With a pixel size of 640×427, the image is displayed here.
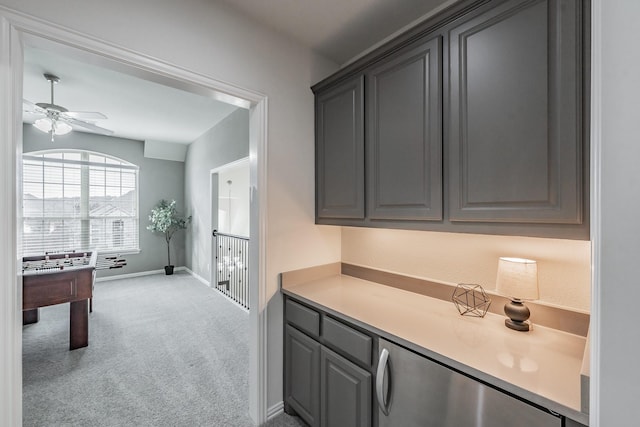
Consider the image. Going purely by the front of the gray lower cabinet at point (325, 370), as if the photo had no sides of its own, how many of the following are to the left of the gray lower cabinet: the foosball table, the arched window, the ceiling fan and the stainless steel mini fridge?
1

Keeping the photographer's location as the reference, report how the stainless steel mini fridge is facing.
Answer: facing the viewer and to the left of the viewer

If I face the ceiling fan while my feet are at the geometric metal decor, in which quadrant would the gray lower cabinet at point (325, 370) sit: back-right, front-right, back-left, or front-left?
front-left

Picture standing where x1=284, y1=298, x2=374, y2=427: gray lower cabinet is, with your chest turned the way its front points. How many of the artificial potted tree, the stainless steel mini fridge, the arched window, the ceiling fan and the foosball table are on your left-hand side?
1

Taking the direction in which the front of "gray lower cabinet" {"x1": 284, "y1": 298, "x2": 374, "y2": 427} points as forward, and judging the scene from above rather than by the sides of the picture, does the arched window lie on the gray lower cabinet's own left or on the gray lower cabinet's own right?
on the gray lower cabinet's own right

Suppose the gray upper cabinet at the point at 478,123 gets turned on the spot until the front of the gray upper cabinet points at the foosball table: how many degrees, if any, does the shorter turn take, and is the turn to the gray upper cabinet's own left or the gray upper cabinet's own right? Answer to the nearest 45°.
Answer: approximately 45° to the gray upper cabinet's own right

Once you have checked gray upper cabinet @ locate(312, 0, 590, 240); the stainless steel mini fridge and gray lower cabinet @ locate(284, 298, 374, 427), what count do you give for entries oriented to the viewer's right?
0

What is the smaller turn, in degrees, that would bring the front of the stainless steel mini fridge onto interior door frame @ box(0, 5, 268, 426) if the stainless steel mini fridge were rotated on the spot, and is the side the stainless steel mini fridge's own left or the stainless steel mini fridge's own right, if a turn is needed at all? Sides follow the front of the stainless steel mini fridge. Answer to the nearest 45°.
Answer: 0° — it already faces it

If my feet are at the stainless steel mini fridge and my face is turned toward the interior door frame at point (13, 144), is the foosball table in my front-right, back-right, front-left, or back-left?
front-right

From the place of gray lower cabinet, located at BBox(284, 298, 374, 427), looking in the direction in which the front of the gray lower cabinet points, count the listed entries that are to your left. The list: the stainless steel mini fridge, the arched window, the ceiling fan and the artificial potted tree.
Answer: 1

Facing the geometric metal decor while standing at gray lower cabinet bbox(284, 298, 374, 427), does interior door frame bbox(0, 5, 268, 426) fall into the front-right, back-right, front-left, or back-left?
back-right

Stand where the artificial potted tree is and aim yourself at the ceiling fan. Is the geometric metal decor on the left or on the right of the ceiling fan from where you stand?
left
